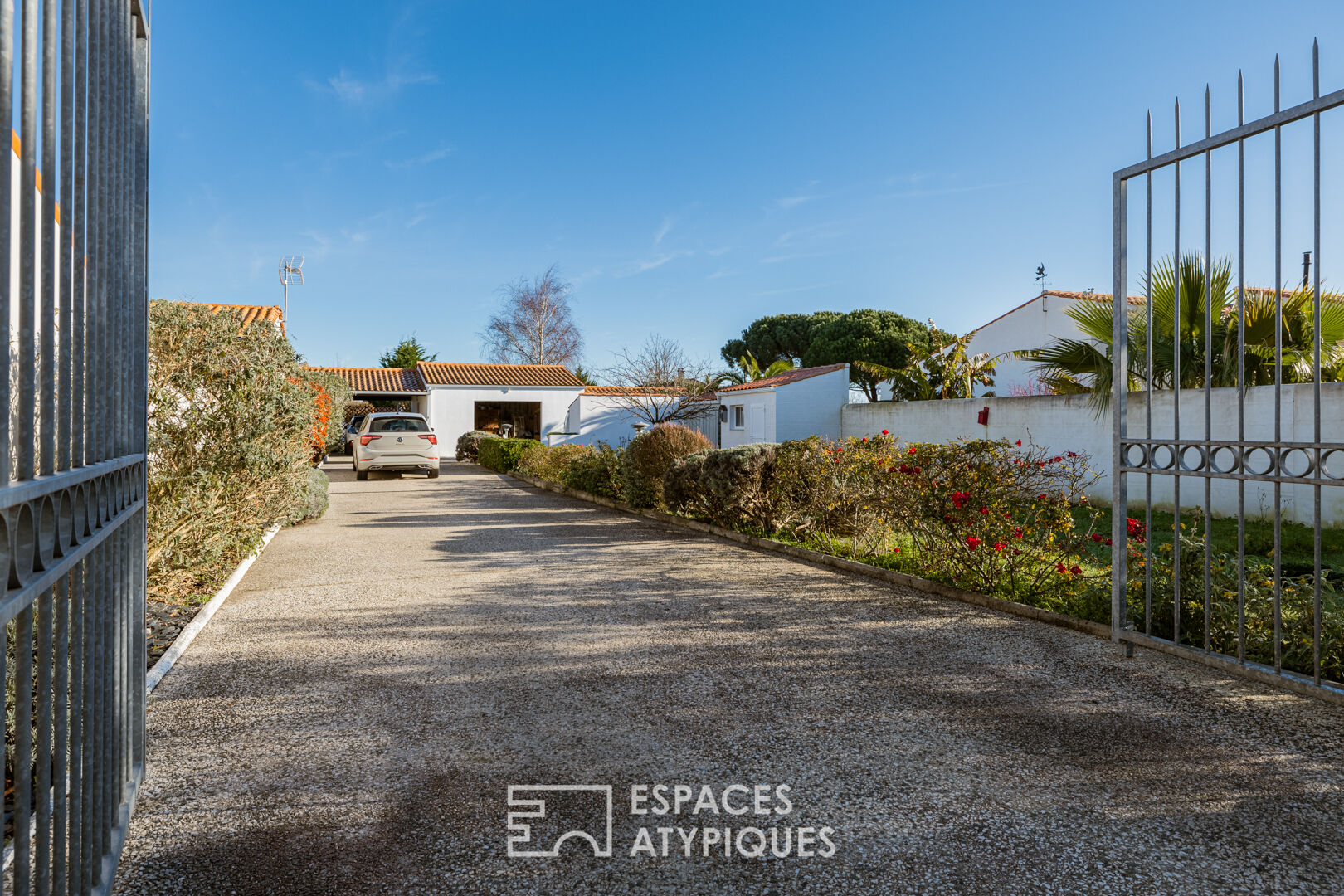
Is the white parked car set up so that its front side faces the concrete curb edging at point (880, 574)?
no

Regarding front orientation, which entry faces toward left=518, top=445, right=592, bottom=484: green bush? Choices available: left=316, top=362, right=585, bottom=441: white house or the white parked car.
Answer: the white house

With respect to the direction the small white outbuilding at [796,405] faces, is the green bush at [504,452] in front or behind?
in front

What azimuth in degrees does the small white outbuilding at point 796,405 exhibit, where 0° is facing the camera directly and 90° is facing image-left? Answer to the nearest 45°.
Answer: approximately 45°

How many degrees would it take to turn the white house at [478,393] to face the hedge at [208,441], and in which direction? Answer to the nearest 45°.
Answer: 0° — it already faces it

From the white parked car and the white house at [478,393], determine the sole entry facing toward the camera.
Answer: the white house

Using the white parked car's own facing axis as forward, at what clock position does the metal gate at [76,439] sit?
The metal gate is roughly at 6 o'clock from the white parked car.

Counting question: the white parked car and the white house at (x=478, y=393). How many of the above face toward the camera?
1

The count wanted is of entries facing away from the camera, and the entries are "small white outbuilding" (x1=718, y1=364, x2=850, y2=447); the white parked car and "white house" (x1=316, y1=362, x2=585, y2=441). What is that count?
1

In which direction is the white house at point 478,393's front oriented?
toward the camera

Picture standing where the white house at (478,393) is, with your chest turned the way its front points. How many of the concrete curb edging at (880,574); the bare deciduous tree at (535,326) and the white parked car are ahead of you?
2

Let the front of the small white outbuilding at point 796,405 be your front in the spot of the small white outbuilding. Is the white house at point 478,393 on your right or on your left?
on your right

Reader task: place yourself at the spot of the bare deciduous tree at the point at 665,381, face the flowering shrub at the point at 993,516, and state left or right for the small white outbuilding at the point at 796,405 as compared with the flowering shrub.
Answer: left

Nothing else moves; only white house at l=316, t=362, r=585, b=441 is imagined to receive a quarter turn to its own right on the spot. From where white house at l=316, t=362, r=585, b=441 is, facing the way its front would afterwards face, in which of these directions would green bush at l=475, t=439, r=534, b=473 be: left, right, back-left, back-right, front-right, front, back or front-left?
left

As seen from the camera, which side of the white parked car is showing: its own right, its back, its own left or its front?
back

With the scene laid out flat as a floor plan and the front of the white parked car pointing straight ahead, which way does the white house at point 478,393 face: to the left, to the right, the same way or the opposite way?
the opposite way
